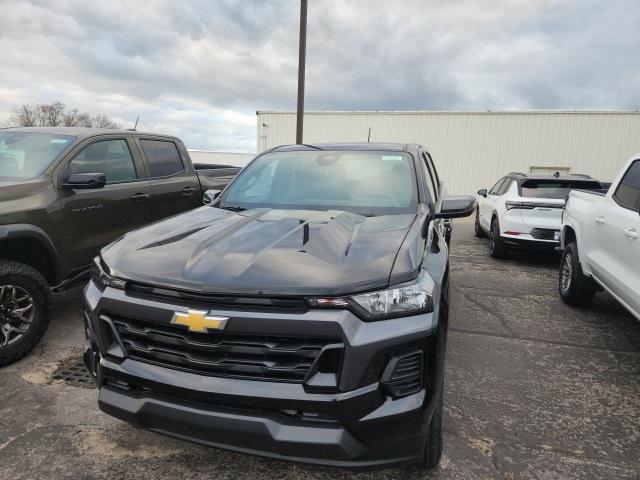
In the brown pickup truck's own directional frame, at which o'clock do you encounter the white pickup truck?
The white pickup truck is roughly at 8 o'clock from the brown pickup truck.

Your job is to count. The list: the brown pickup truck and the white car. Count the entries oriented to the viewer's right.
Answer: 0

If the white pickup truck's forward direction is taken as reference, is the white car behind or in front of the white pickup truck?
behind

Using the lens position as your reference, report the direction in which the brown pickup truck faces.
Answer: facing the viewer and to the left of the viewer

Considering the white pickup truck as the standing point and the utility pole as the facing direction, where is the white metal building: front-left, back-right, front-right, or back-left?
front-right

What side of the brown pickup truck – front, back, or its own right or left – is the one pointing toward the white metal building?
back
